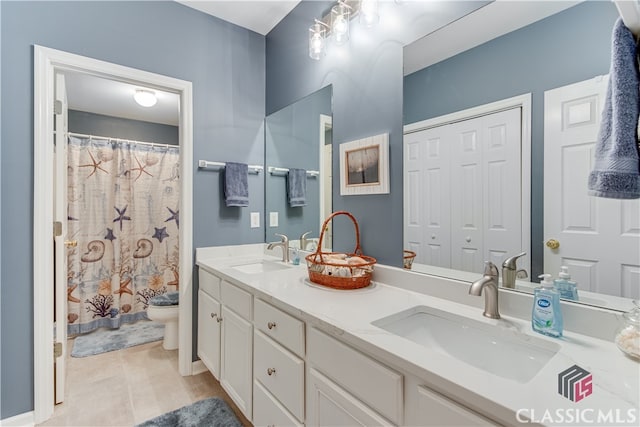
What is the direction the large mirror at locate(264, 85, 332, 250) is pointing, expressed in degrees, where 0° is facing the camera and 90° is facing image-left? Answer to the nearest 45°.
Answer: approximately 45°

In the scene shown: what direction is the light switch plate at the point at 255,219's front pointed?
toward the camera

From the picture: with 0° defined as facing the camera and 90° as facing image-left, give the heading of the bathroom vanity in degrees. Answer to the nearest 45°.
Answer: approximately 45°

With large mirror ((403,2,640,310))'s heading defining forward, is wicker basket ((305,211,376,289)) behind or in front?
in front

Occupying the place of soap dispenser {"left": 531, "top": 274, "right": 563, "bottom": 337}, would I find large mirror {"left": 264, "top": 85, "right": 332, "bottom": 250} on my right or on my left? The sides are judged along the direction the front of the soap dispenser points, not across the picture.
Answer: on my right

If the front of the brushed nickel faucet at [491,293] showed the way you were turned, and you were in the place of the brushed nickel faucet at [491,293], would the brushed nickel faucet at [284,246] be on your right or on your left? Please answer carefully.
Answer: on your right
